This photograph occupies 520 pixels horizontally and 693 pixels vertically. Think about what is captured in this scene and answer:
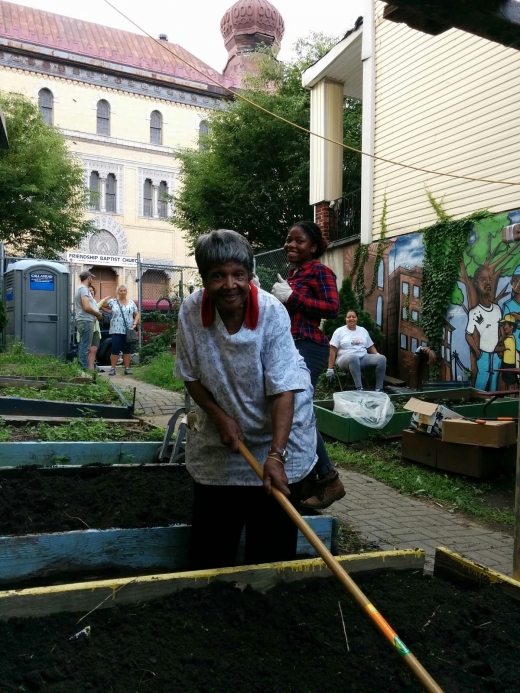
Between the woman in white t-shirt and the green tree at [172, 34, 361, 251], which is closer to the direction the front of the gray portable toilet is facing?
the woman in white t-shirt

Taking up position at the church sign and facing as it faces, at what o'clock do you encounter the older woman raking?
The older woman raking is roughly at 12 o'clock from the church sign.

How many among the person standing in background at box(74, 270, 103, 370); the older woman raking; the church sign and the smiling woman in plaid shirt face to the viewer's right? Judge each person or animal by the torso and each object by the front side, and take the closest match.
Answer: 1

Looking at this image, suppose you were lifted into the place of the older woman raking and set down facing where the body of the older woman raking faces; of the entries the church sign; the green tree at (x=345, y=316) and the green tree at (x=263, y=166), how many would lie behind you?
3

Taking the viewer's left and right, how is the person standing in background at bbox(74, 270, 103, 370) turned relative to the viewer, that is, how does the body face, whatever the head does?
facing to the right of the viewer

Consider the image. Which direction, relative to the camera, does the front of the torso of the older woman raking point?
toward the camera

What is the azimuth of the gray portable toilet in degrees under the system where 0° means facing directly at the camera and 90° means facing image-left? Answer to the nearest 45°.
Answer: approximately 315°

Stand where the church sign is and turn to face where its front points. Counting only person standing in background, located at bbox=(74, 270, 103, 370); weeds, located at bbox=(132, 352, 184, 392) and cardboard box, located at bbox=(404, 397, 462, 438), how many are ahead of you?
3

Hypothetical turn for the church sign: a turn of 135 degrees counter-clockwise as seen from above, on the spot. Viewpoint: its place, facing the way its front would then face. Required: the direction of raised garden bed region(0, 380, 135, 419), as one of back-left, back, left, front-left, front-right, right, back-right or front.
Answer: back-right

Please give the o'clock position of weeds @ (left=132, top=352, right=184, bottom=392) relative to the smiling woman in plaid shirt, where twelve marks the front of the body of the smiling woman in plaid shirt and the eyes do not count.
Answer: The weeds is roughly at 4 o'clock from the smiling woman in plaid shirt.

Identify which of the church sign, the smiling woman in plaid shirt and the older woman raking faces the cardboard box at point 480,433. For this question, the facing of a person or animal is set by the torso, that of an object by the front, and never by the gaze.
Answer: the church sign

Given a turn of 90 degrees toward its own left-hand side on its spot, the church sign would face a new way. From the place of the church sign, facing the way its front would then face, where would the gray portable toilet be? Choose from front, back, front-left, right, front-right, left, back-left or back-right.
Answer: right
